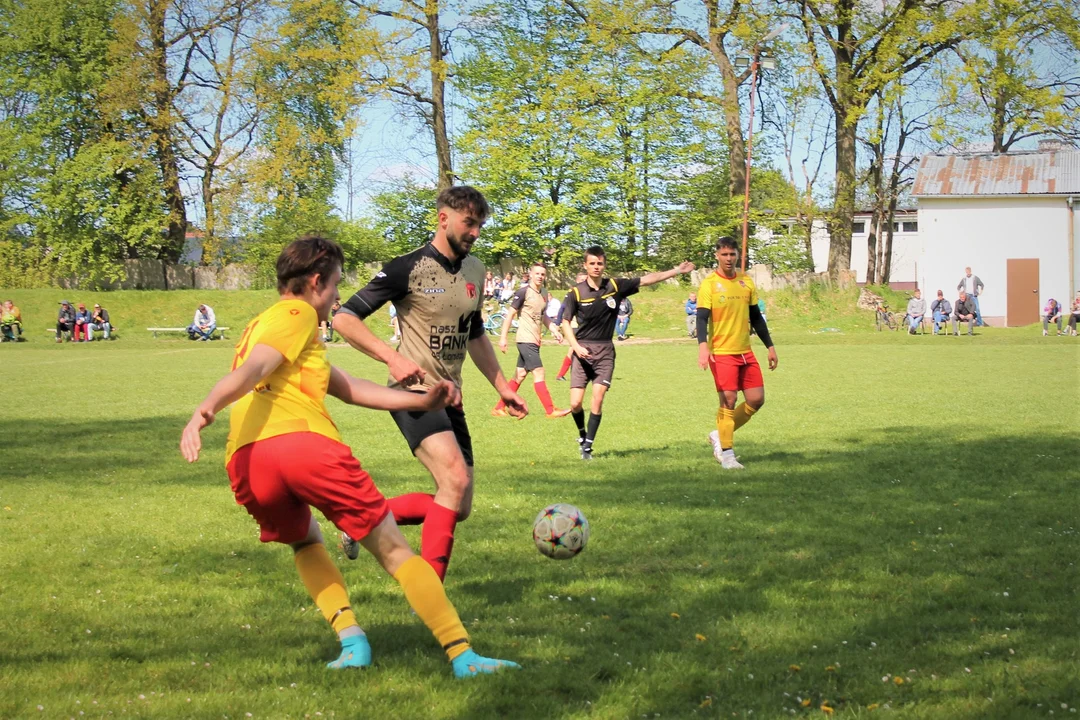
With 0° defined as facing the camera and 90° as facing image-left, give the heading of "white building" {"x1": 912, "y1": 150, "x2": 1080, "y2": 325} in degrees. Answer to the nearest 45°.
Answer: approximately 0°

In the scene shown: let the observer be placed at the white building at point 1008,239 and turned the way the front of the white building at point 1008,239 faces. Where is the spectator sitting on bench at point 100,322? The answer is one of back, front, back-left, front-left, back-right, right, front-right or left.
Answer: front-right

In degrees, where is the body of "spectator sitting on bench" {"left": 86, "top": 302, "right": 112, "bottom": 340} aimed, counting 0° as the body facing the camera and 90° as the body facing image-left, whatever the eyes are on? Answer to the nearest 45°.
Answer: approximately 0°

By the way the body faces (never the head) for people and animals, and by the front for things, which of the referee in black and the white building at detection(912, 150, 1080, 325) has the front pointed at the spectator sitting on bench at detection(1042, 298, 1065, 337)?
the white building

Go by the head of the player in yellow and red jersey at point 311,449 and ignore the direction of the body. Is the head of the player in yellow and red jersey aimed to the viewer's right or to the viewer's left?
to the viewer's right

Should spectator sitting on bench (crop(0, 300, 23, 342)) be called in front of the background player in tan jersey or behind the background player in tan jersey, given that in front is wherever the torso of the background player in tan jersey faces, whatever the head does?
behind

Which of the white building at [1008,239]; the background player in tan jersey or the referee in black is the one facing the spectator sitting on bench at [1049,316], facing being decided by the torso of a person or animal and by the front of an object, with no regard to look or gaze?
the white building

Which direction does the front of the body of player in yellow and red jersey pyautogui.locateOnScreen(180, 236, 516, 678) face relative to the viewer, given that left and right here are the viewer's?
facing away from the viewer and to the right of the viewer

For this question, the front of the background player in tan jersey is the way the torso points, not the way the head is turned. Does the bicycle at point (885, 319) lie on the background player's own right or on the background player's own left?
on the background player's own left

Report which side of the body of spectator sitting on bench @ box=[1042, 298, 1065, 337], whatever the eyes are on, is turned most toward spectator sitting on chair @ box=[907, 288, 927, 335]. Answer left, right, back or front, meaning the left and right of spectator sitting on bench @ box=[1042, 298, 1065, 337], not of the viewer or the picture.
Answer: right

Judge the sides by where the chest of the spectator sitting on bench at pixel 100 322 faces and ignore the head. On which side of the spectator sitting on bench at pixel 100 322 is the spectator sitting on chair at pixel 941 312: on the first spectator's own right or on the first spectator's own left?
on the first spectator's own left

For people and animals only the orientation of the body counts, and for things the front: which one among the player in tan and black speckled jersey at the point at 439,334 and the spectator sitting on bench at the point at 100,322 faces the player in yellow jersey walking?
the spectator sitting on bench
